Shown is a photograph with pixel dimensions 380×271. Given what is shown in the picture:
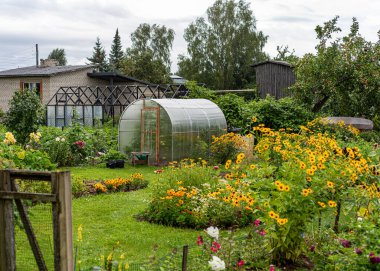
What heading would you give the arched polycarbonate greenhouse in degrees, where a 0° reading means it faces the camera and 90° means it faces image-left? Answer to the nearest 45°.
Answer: approximately 45°

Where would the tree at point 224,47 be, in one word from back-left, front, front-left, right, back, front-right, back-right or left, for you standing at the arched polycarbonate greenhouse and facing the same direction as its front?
back-right

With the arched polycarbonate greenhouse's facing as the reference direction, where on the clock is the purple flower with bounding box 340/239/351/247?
The purple flower is roughly at 10 o'clock from the arched polycarbonate greenhouse.

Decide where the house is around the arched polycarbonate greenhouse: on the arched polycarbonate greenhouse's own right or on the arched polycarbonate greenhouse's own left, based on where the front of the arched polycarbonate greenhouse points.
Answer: on the arched polycarbonate greenhouse's own right

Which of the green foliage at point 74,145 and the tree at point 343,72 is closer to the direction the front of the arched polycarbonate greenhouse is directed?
the green foliage

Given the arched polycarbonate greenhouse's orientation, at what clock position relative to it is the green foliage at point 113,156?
The green foliage is roughly at 1 o'clock from the arched polycarbonate greenhouse.

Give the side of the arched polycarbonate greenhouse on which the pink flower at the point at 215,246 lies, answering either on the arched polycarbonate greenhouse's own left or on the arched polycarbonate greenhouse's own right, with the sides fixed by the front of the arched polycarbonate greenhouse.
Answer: on the arched polycarbonate greenhouse's own left

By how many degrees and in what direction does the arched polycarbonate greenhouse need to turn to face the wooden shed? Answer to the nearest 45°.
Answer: approximately 180°
